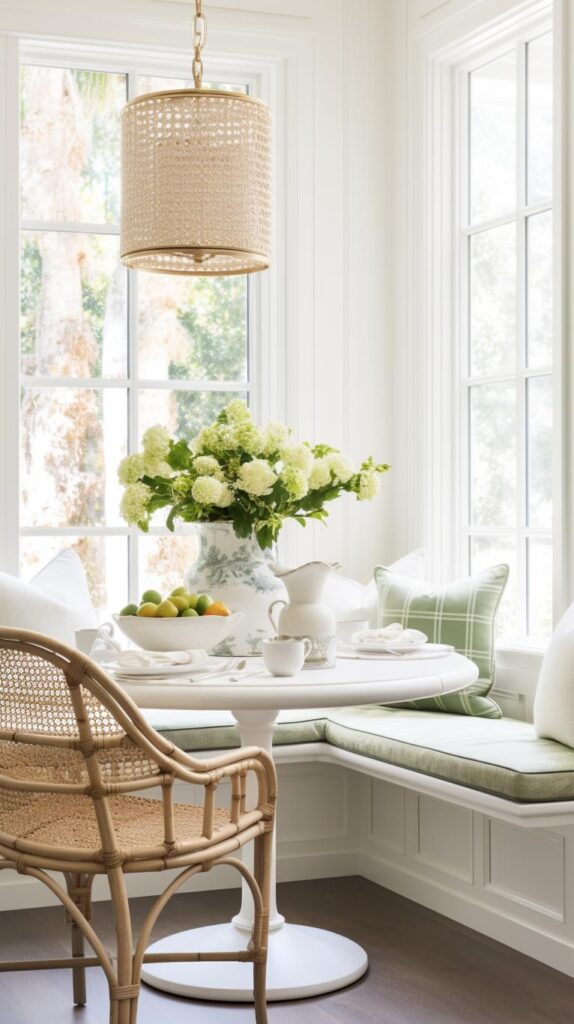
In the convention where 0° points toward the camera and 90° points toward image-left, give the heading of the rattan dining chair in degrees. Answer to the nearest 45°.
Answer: approximately 225°

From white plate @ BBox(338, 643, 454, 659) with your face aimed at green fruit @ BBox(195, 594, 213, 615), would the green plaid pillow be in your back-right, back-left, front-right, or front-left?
back-right

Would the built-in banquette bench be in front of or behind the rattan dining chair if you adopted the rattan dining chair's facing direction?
in front

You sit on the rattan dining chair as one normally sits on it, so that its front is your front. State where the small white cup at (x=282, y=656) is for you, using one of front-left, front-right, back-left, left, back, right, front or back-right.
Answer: front

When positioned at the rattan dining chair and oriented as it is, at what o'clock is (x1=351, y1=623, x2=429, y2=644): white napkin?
The white napkin is roughly at 12 o'clock from the rattan dining chair.

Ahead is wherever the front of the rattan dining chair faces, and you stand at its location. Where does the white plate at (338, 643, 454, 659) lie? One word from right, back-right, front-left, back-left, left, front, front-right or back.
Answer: front
